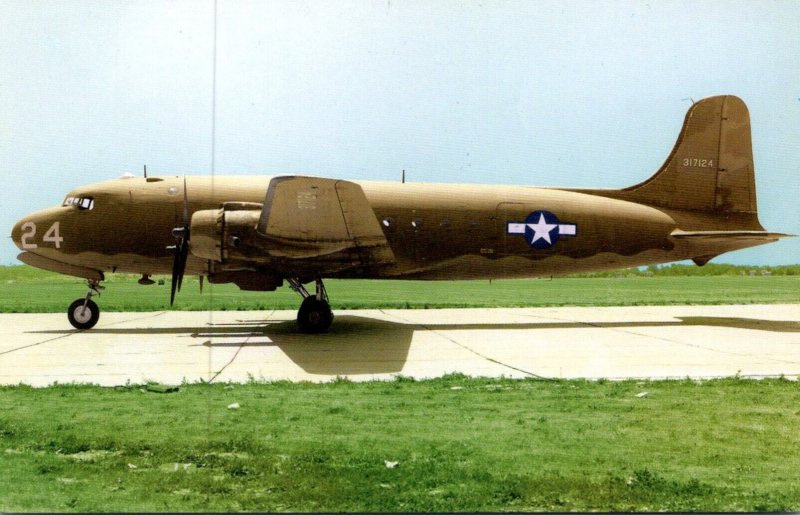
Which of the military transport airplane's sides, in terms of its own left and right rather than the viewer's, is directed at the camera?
left
